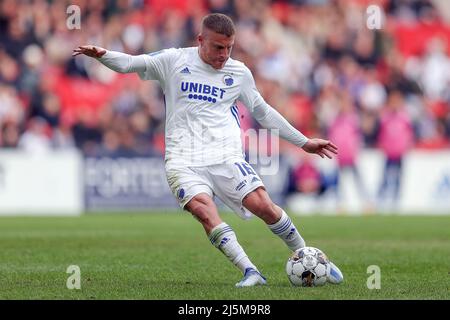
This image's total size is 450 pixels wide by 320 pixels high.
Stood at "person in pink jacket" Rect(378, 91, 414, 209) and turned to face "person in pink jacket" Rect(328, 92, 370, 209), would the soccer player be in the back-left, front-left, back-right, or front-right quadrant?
front-left

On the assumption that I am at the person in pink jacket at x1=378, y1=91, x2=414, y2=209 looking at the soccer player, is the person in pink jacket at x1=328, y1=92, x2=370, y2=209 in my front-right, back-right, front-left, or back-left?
front-right

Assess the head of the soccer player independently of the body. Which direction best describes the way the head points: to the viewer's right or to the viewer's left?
to the viewer's right

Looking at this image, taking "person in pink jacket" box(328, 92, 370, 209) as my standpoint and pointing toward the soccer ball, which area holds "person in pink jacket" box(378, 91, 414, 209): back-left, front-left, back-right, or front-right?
back-left
